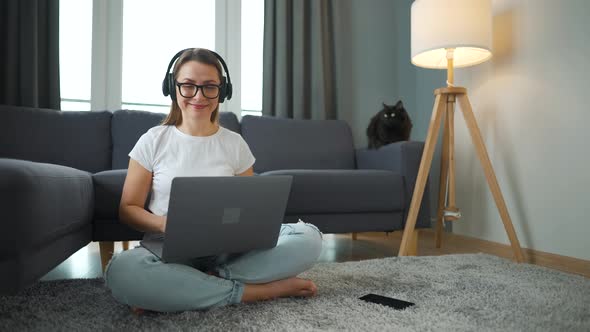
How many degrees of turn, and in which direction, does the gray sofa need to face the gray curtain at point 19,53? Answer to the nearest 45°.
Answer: approximately 135° to its right

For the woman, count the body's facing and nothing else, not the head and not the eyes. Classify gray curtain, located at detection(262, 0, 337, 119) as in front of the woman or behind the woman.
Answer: behind

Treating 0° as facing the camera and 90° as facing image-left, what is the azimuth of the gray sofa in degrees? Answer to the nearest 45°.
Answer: approximately 0°

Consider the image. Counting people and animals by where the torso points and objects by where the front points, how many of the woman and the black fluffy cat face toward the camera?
2

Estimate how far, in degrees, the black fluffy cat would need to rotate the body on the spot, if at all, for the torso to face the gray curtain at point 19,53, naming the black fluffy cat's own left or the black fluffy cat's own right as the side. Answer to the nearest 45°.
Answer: approximately 90° to the black fluffy cat's own right

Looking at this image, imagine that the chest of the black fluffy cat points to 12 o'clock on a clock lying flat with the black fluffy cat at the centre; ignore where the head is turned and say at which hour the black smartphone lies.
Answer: The black smartphone is roughly at 12 o'clock from the black fluffy cat.

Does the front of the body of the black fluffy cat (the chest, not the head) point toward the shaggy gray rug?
yes
